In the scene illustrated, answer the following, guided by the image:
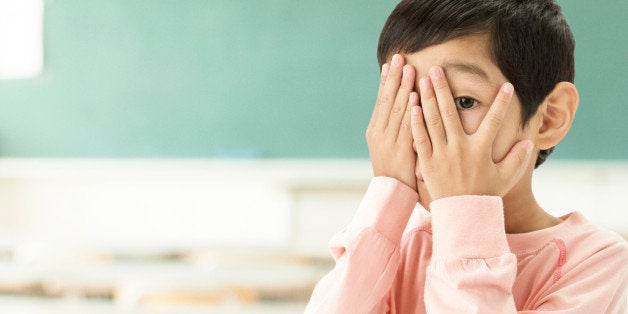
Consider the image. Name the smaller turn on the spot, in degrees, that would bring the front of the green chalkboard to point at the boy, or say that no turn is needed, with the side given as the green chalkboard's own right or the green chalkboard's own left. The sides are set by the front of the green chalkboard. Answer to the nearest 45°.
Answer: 0° — it already faces them

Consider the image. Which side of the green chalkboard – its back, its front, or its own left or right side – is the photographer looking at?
front

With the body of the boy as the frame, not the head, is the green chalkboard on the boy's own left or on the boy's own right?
on the boy's own right

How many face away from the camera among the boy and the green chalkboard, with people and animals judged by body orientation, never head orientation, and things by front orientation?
0
